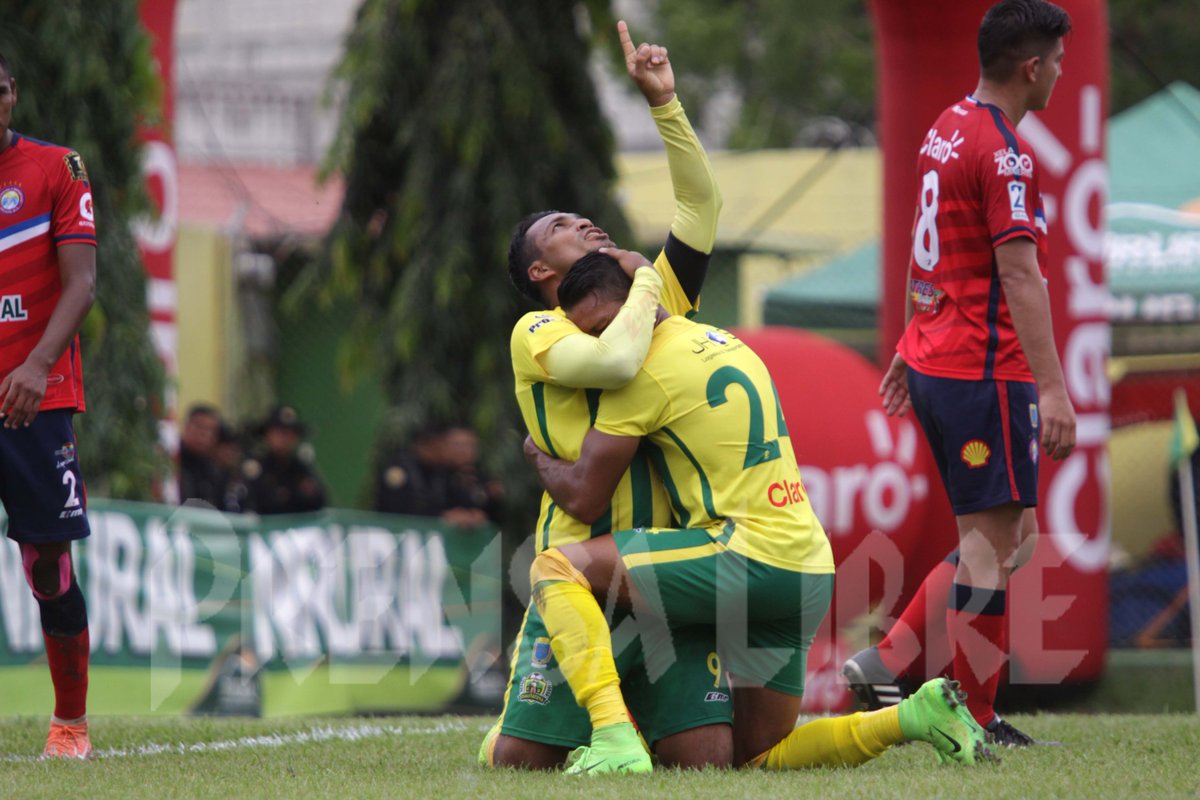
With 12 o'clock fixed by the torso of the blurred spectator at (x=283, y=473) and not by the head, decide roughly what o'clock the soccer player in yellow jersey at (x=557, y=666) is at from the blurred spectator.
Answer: The soccer player in yellow jersey is roughly at 12 o'clock from the blurred spectator.

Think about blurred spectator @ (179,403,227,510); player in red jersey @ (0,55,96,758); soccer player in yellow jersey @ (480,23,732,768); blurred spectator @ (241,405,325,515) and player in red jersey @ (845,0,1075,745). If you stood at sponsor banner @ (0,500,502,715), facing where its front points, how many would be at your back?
2

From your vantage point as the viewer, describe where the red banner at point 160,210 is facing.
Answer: facing the viewer

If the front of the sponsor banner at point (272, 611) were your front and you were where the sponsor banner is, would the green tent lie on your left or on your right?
on your left

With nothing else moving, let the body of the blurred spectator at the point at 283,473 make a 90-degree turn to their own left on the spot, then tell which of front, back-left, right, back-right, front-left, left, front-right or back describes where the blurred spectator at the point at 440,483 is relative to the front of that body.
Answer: front-right

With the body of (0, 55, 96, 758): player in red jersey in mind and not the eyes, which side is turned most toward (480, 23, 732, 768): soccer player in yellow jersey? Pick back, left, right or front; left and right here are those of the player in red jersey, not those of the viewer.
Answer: left

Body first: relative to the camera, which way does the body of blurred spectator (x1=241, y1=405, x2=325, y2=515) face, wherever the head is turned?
toward the camera
